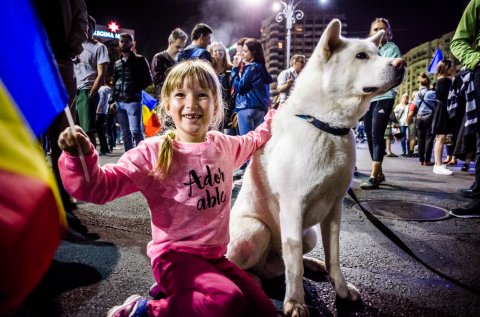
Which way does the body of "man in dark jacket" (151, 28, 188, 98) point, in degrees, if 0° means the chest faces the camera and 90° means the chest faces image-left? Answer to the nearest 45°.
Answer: approximately 315°

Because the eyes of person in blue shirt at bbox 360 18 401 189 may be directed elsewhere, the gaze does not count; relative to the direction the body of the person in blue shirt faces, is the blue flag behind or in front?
behind

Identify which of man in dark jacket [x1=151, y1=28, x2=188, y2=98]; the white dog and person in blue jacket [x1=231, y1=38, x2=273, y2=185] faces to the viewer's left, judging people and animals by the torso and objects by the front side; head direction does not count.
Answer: the person in blue jacket

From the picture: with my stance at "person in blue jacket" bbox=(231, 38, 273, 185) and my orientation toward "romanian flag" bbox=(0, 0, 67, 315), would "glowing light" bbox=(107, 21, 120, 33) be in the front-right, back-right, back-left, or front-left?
back-right

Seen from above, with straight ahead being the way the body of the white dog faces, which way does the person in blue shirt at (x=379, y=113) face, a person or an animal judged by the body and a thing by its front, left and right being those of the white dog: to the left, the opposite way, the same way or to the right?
to the right

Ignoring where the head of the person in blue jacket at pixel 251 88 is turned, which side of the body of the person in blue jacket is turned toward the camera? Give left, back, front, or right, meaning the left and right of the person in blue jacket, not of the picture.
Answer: left

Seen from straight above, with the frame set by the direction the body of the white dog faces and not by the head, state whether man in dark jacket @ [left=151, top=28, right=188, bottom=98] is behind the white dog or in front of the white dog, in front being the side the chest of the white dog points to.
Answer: behind

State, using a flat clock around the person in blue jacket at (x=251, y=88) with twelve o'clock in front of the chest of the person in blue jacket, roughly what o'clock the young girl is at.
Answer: The young girl is roughly at 9 o'clock from the person in blue jacket.

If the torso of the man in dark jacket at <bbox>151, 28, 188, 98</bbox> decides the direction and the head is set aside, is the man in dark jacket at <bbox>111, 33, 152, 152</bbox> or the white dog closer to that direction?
the white dog
